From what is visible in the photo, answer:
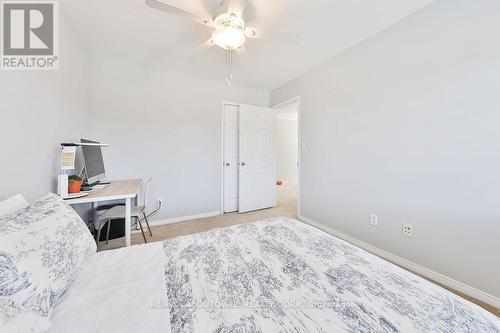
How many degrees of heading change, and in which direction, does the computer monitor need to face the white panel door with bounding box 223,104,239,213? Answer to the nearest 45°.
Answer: approximately 45° to its left

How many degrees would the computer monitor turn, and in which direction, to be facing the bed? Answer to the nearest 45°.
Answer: approximately 45° to its right

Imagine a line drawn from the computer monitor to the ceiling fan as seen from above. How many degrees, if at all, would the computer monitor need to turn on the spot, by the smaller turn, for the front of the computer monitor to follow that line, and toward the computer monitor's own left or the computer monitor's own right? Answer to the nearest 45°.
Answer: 0° — it already faces it

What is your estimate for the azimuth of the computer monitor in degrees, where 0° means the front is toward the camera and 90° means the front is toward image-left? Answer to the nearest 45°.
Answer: approximately 315°

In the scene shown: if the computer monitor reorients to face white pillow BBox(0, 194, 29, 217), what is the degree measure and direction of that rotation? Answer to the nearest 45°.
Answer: approximately 45° to its right
